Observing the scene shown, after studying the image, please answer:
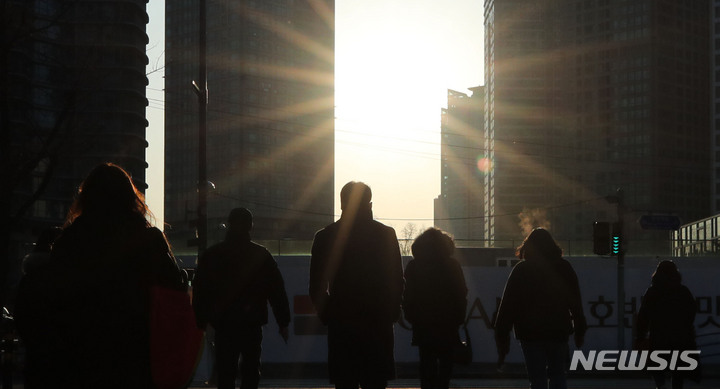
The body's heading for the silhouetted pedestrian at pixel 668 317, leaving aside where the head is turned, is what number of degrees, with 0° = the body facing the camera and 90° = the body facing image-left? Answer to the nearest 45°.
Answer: approximately 180°

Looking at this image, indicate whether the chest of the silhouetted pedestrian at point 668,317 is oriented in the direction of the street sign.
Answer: yes

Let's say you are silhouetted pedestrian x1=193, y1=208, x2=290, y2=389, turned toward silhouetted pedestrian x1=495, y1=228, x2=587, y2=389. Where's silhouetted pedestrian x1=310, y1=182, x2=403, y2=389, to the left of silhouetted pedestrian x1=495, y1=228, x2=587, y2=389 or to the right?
right

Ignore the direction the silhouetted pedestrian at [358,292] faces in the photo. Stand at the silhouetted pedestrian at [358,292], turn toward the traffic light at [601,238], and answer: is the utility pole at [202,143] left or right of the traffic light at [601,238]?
left

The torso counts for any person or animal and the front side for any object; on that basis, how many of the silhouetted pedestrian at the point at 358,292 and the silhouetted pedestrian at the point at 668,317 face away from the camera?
2

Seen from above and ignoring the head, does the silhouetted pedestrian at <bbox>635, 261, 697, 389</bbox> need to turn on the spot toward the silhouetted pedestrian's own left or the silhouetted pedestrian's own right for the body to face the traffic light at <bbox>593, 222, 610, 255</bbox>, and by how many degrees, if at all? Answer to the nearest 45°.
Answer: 0° — they already face it

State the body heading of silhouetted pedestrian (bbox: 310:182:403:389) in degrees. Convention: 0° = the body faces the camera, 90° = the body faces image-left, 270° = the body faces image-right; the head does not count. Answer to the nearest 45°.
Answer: approximately 180°

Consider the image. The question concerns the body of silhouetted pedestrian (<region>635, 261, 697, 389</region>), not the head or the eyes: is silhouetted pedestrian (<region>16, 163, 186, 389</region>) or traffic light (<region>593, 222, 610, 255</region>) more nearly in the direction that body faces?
the traffic light
